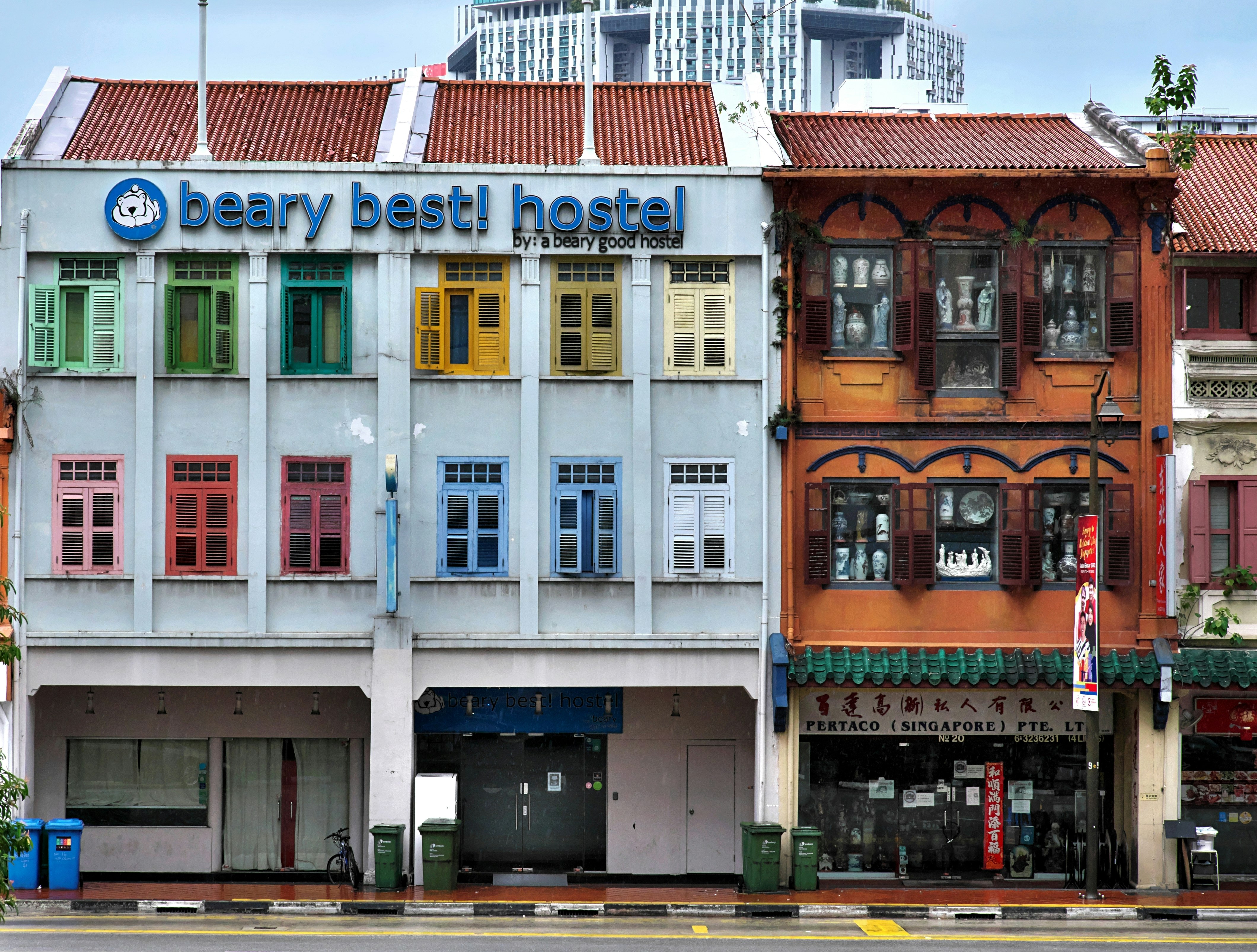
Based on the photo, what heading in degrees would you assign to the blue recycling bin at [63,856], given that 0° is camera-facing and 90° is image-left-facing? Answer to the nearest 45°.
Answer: approximately 0°

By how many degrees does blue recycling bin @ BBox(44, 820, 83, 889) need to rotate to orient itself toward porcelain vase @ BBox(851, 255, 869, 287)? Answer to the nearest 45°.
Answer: approximately 90° to its left

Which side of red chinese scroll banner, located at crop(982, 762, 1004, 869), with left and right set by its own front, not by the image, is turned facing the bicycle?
right
